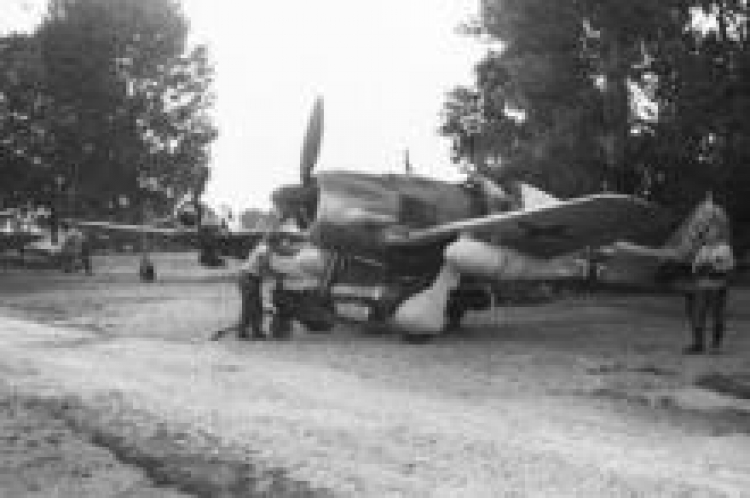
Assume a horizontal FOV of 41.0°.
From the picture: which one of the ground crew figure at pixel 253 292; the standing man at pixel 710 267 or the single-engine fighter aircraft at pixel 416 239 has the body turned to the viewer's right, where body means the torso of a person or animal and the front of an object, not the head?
the ground crew figure

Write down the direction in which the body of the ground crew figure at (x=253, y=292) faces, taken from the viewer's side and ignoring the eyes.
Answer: to the viewer's right

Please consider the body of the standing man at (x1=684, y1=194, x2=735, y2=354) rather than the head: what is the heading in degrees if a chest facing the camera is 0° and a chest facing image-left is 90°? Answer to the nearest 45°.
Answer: approximately 45°

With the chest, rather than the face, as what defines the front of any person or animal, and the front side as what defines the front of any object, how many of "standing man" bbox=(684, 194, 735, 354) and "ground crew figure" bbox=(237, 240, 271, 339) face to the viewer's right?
1

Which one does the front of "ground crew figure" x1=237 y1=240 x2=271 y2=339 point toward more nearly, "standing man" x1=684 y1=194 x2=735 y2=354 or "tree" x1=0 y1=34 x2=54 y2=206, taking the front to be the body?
the standing man

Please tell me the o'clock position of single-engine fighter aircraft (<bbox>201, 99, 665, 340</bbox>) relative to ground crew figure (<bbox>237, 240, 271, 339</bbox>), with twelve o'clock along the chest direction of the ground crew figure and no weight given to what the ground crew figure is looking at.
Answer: The single-engine fighter aircraft is roughly at 12 o'clock from the ground crew figure.
